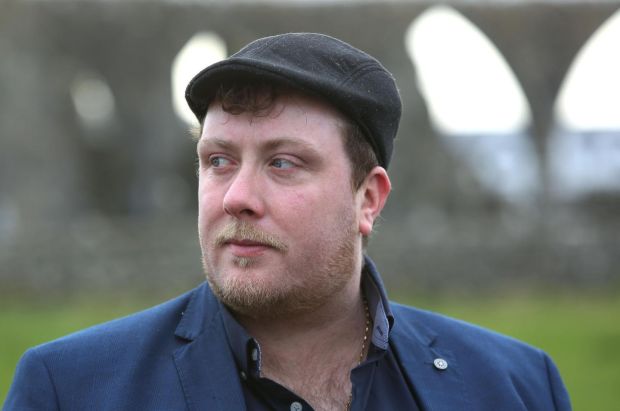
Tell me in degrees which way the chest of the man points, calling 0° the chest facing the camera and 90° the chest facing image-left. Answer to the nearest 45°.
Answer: approximately 0°

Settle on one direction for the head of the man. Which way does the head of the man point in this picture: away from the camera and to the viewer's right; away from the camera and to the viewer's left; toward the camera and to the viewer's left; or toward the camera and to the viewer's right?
toward the camera and to the viewer's left
